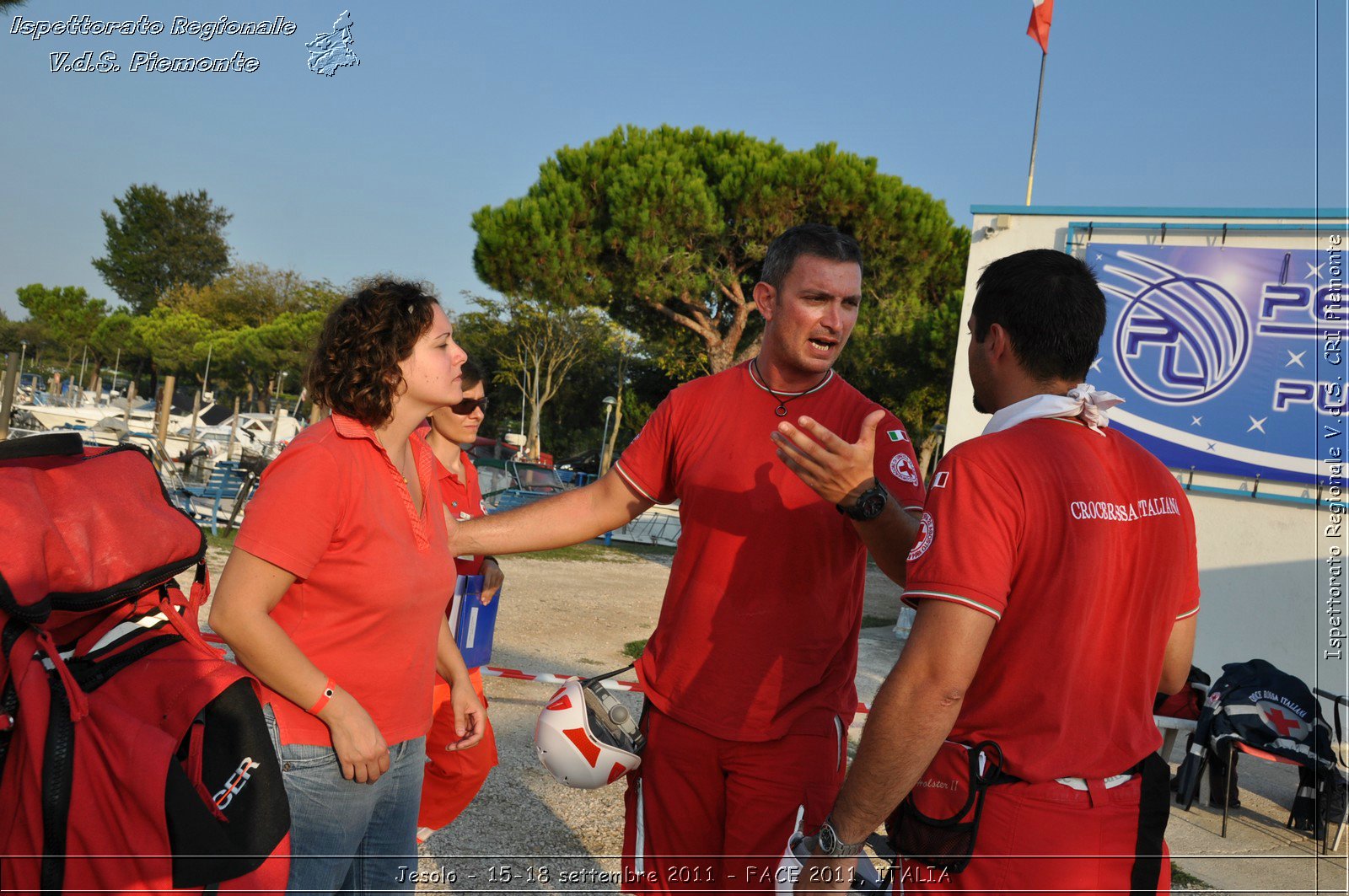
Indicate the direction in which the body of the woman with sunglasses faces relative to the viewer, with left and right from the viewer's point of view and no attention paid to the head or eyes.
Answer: facing the viewer and to the right of the viewer

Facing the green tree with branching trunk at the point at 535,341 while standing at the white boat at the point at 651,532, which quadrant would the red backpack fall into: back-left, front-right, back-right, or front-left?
back-left

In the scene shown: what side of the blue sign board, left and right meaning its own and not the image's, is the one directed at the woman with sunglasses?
front

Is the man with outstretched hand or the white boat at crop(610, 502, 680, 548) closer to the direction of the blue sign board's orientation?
the man with outstretched hand

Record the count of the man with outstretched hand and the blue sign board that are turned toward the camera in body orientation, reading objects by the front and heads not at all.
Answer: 2

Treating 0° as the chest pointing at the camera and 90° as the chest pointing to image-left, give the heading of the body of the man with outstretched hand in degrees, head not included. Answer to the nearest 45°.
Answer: approximately 0°

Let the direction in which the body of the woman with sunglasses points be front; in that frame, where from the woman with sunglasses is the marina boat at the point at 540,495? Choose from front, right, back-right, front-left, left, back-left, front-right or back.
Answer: back-left

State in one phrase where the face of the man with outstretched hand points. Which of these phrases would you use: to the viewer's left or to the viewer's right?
to the viewer's right

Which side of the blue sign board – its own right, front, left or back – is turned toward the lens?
front

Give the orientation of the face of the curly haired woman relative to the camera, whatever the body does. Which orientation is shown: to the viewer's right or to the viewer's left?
to the viewer's right
